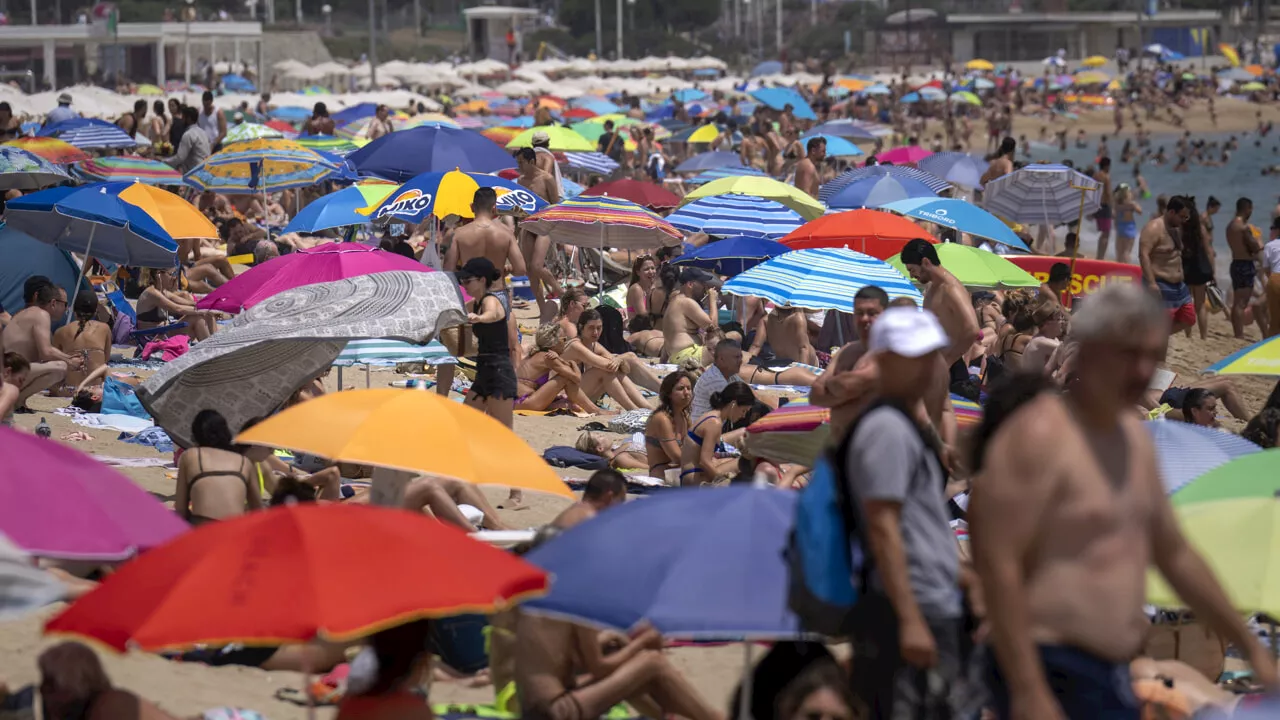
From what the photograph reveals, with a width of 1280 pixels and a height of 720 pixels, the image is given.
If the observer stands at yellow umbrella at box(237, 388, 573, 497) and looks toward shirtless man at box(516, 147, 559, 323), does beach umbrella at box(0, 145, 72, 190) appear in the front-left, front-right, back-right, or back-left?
front-left

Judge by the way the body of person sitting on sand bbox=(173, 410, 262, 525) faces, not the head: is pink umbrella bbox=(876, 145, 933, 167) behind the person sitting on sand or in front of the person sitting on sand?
in front

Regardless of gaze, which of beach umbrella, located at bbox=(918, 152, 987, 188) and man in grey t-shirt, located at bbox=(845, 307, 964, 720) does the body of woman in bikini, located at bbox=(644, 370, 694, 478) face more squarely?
the man in grey t-shirt

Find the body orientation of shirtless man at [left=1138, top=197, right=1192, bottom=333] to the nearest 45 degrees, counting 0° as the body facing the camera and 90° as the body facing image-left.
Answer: approximately 315°

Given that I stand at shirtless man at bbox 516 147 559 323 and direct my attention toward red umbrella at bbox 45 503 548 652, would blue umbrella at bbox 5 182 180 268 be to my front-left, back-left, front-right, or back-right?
front-right

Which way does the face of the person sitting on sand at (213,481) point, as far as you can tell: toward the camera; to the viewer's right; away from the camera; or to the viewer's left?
away from the camera

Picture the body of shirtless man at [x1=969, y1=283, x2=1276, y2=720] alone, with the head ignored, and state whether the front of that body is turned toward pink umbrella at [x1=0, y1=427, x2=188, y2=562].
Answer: no

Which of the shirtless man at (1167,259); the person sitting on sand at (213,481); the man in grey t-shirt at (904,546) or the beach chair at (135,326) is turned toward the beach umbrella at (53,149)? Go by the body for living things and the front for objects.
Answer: the person sitting on sand

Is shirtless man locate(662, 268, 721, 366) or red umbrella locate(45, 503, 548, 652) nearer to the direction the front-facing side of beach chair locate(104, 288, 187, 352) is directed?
the shirtless man

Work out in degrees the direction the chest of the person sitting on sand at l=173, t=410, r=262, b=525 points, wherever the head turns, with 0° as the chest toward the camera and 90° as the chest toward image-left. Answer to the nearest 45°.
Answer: approximately 180°

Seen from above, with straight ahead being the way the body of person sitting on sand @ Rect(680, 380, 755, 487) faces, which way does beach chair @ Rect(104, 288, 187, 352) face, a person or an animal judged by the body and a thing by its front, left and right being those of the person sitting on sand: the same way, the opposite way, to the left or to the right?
the same way

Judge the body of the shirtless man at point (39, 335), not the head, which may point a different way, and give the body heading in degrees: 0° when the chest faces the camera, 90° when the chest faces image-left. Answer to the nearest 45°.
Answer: approximately 270°

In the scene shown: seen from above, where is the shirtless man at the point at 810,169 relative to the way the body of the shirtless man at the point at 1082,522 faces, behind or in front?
behind
